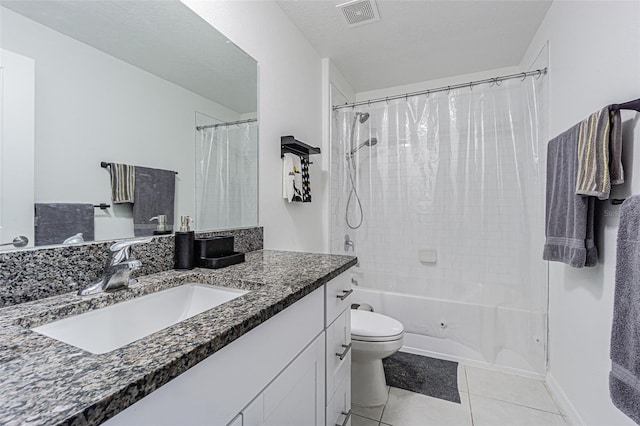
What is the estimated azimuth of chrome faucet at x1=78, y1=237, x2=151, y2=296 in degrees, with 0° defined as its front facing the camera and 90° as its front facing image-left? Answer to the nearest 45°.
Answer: approximately 315°

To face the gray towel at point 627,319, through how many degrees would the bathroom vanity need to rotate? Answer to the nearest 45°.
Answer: approximately 45° to its left

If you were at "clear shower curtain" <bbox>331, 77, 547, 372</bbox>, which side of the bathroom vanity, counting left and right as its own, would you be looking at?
left

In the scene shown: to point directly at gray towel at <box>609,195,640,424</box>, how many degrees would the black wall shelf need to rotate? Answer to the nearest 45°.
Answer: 0° — it already faces it

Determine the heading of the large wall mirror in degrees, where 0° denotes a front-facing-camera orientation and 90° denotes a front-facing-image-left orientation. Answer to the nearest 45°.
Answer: approximately 315°

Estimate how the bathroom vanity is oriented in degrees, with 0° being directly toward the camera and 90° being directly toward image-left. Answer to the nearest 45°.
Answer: approximately 315°
